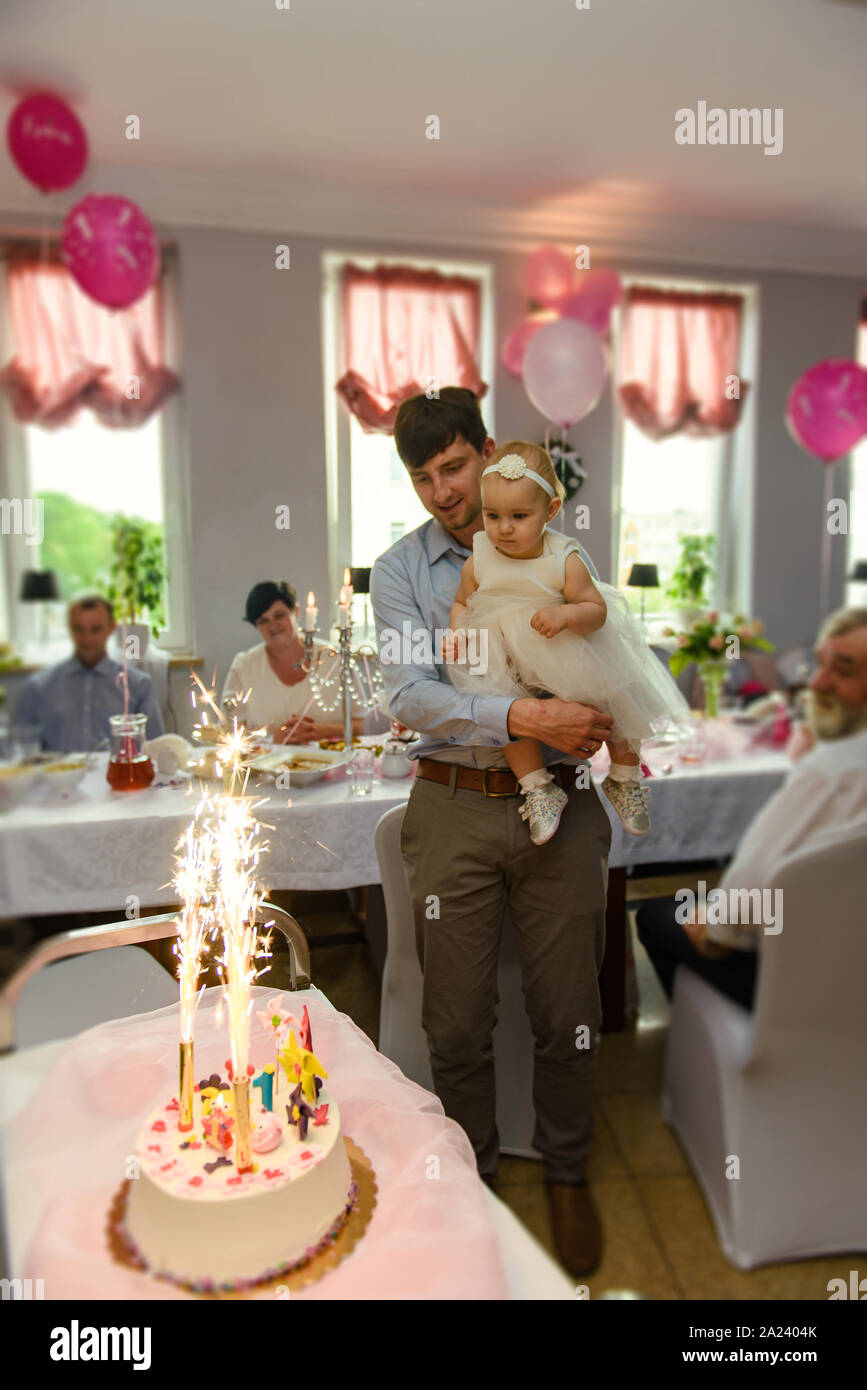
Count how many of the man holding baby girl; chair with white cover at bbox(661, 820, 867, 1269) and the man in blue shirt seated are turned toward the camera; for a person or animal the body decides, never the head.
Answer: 2

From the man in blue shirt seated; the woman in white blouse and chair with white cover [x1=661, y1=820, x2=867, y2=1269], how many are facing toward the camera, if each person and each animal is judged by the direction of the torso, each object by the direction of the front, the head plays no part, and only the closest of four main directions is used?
2

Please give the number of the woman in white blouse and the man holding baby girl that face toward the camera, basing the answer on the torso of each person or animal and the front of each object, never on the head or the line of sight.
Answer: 2

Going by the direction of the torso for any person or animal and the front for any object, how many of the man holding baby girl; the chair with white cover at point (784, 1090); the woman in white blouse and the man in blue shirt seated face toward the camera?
3

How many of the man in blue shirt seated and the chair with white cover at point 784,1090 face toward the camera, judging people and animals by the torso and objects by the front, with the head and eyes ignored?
1
